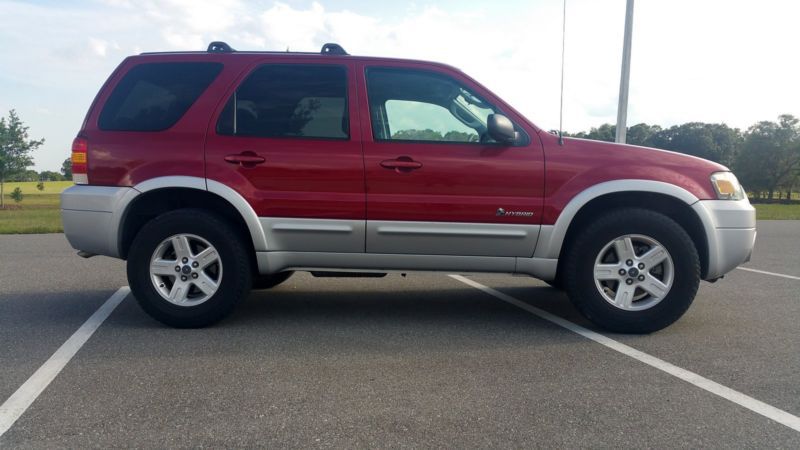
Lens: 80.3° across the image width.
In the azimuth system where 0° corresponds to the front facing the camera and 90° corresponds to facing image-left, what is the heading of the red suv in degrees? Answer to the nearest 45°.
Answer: approximately 270°

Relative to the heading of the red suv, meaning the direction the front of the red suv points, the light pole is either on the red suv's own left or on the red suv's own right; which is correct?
on the red suv's own left

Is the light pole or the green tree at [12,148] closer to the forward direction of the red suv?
the light pole

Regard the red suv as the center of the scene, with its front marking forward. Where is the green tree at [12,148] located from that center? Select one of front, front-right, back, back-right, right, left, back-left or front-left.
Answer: back-left
